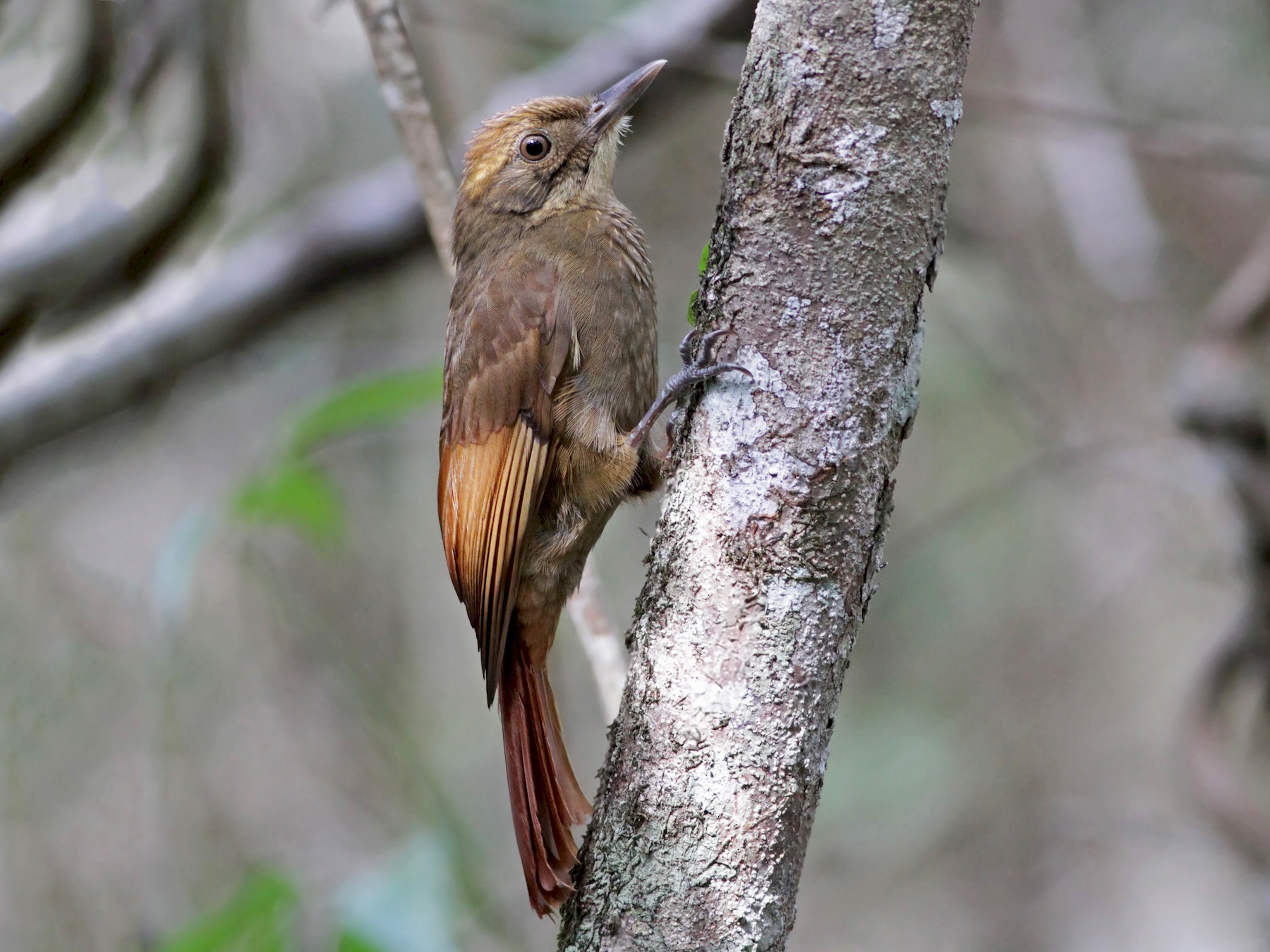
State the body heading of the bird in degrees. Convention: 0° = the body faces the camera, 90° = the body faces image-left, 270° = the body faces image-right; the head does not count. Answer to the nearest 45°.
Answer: approximately 270°

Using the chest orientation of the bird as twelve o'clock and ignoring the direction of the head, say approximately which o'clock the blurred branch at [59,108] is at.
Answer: The blurred branch is roughly at 8 o'clock from the bird.

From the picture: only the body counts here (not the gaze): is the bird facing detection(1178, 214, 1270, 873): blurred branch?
no

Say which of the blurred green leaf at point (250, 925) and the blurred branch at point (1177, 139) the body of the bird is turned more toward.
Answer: the blurred branch

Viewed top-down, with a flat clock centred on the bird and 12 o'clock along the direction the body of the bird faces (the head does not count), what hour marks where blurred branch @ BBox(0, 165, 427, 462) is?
The blurred branch is roughly at 8 o'clock from the bird.
